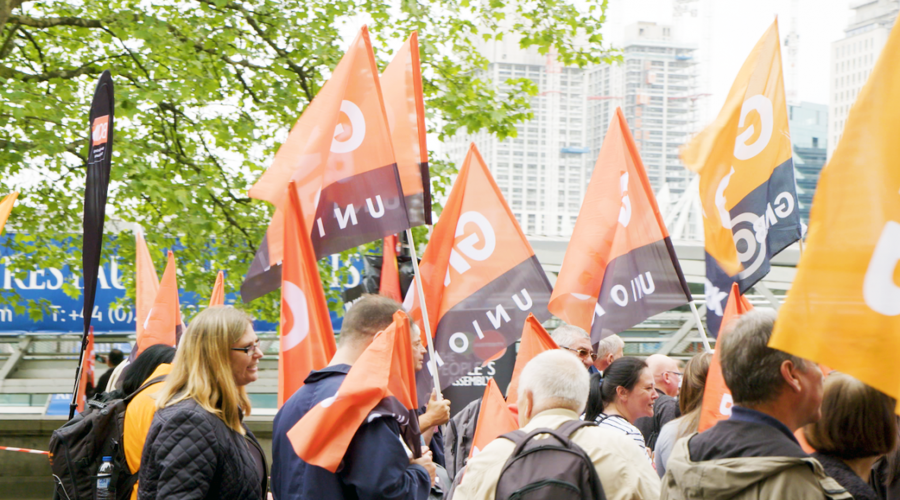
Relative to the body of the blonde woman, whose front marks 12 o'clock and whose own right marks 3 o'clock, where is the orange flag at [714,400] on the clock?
The orange flag is roughly at 12 o'clock from the blonde woman.

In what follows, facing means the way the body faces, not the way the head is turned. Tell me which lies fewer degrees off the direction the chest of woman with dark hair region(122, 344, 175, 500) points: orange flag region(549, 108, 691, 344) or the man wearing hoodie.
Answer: the orange flag

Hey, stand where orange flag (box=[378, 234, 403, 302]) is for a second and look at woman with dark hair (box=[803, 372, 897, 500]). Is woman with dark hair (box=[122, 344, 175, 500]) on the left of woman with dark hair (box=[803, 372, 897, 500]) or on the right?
right

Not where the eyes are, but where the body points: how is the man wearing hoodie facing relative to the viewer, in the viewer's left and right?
facing away from the viewer and to the right of the viewer

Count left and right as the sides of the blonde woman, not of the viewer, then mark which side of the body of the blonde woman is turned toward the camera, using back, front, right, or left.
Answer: right
